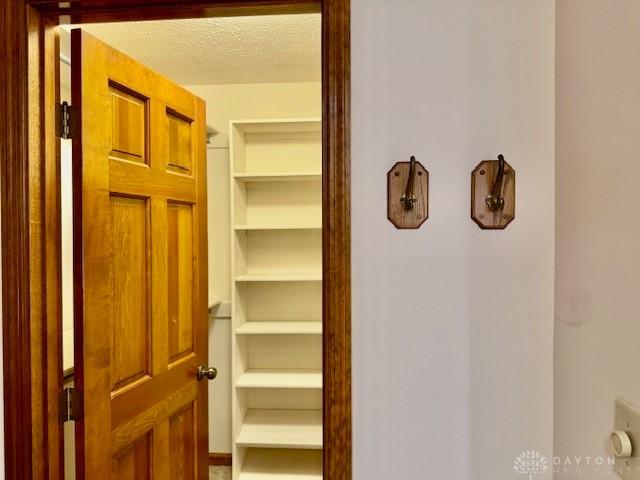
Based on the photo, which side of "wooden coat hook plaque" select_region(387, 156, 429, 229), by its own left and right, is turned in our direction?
front

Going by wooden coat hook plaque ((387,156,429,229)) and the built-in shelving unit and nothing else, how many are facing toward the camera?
2

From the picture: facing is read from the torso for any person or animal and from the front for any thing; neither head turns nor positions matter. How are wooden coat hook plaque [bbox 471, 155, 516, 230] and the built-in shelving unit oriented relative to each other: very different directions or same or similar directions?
same or similar directions

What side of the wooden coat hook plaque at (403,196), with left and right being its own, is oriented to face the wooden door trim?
right

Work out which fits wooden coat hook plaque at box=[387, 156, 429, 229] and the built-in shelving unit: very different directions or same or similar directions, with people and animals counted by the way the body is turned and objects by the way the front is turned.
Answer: same or similar directions

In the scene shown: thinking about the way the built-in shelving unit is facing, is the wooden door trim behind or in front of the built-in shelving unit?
in front

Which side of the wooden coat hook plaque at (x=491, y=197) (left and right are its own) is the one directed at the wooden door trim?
right

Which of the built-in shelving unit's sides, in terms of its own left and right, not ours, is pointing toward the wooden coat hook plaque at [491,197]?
front

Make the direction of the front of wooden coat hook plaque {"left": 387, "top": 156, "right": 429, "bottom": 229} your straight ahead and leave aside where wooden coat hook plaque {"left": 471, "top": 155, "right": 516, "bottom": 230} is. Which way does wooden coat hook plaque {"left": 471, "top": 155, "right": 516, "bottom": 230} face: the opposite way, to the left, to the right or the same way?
the same way

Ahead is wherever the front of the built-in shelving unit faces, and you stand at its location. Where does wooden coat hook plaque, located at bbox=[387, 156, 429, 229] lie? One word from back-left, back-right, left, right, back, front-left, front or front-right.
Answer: front

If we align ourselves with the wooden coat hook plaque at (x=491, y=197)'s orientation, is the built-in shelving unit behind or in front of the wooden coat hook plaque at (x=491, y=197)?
behind

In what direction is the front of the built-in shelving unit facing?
toward the camera
